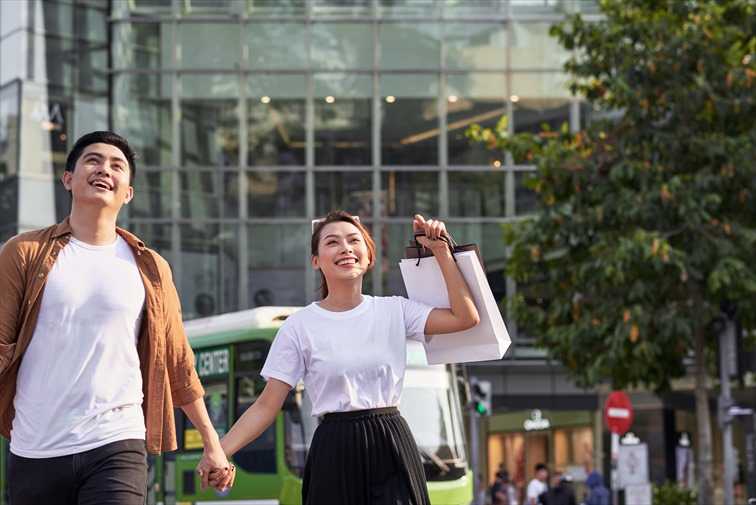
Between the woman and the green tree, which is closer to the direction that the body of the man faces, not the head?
the woman

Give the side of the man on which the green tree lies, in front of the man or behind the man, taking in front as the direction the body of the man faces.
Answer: behind

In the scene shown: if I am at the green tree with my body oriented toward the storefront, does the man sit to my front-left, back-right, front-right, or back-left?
back-left

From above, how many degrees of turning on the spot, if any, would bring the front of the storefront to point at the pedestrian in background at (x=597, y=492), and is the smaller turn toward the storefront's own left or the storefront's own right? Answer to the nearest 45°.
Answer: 0° — it already faces them

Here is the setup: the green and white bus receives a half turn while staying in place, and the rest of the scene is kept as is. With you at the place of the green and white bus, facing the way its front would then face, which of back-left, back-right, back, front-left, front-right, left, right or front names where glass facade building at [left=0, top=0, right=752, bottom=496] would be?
front-right

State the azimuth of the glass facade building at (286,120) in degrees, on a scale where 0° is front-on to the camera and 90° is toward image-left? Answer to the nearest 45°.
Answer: approximately 0°

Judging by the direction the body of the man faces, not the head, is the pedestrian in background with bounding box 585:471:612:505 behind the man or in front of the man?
behind

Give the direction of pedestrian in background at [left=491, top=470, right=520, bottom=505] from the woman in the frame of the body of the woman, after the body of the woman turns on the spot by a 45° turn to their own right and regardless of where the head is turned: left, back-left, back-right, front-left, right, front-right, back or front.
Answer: back-right

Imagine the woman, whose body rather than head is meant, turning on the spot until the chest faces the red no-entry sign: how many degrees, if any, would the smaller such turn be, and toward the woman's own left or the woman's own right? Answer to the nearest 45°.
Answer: approximately 180°

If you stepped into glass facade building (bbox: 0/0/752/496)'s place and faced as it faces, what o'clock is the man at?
The man is roughly at 12 o'clock from the glass facade building.

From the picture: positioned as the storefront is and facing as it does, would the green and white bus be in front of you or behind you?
in front

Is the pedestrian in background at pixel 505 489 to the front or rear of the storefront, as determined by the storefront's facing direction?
to the front
